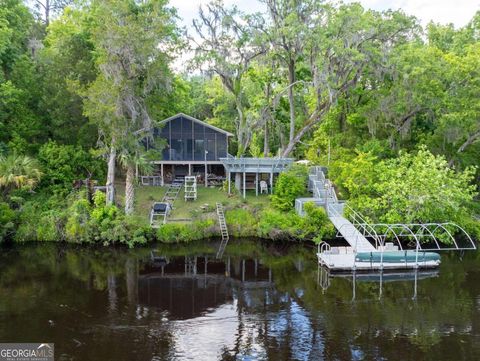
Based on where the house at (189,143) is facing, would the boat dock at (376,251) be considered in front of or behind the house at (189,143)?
in front

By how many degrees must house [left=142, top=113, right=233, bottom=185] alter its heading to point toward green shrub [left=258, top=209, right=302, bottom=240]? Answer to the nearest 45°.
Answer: approximately 45° to its left

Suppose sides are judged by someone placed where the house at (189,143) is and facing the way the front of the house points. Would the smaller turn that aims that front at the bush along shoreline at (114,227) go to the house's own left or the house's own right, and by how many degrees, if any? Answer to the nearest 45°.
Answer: approximately 45° to the house's own right

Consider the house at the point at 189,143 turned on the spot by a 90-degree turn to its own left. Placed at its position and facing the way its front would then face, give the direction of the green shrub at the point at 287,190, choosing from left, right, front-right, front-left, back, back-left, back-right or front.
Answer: front-right

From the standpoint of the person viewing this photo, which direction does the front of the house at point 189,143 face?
facing the viewer

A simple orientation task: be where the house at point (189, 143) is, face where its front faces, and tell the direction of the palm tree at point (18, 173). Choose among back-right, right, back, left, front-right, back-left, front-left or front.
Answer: front-right

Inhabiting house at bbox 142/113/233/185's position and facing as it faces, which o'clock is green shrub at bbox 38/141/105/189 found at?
The green shrub is roughly at 2 o'clock from the house.

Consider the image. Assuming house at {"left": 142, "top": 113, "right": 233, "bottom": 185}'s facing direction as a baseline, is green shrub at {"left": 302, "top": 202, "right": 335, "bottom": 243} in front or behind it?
in front

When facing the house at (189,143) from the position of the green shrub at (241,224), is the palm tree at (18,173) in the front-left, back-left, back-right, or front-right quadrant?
front-left
